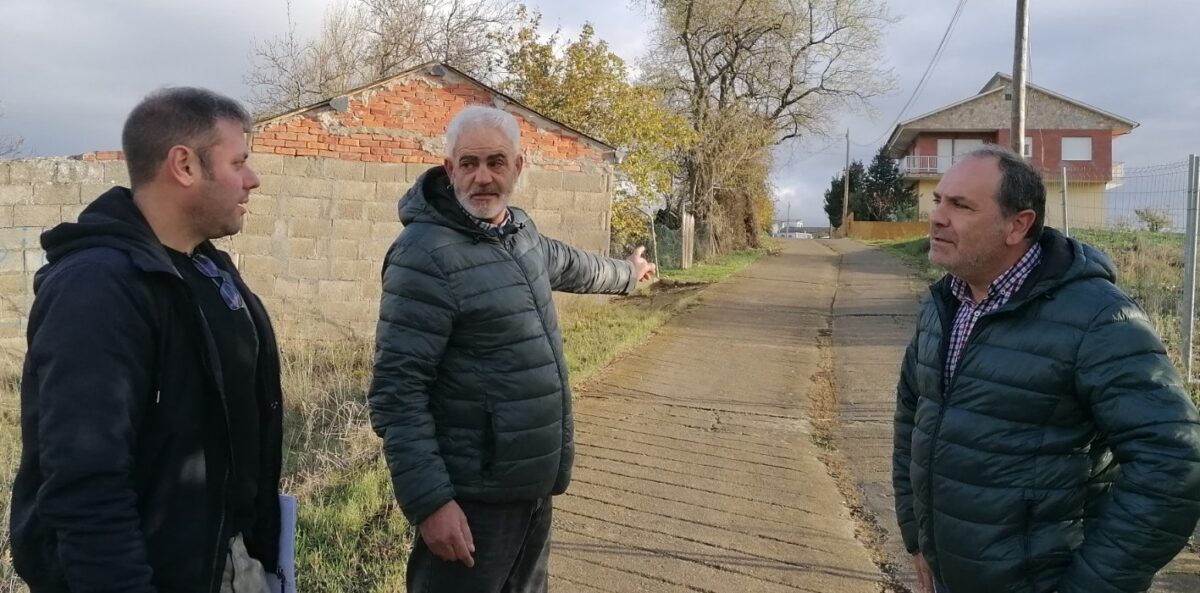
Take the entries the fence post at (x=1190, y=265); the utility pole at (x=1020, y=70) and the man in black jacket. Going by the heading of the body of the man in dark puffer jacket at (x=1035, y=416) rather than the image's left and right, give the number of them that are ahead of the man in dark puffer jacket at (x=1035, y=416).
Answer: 1

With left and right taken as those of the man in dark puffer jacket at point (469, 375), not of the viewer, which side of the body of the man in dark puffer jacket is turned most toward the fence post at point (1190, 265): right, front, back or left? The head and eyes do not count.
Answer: left

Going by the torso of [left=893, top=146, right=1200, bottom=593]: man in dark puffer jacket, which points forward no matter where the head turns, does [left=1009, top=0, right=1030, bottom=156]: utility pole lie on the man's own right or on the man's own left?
on the man's own right

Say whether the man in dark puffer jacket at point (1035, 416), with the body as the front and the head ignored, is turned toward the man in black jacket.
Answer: yes

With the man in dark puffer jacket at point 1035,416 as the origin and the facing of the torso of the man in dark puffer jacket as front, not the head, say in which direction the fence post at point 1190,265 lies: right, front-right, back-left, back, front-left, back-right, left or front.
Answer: back-right

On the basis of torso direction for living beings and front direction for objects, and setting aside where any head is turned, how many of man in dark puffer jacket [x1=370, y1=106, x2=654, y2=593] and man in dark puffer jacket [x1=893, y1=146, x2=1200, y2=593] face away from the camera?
0

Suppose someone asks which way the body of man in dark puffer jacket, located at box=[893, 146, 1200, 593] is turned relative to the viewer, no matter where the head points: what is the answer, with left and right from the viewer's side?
facing the viewer and to the left of the viewer

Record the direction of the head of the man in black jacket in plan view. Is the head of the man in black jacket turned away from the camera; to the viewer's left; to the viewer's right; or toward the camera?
to the viewer's right

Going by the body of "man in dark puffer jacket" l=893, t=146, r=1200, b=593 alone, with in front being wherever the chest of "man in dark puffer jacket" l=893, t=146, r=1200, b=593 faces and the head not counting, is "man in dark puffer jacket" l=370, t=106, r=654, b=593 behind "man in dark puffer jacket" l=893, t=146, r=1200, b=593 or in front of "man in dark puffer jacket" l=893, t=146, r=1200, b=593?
in front

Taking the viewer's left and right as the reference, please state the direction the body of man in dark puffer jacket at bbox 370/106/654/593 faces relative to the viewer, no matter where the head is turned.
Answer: facing the viewer and to the right of the viewer
